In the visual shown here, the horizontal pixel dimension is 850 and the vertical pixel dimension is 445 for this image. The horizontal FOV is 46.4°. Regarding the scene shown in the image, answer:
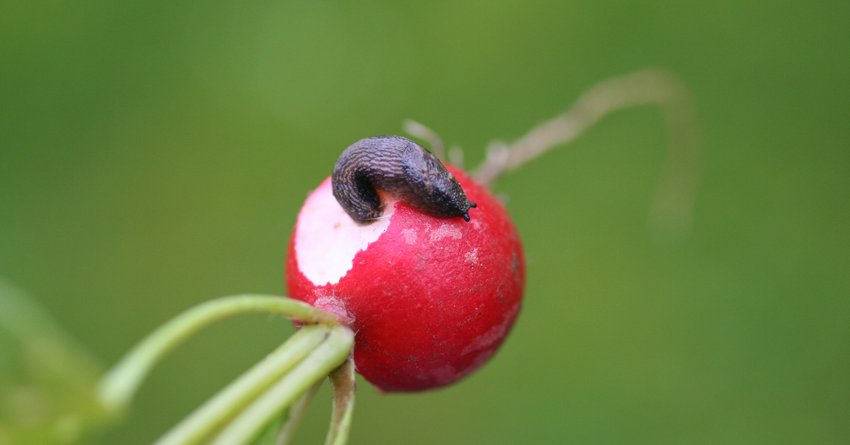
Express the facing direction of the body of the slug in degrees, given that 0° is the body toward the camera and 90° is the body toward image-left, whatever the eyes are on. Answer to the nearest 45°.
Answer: approximately 315°
